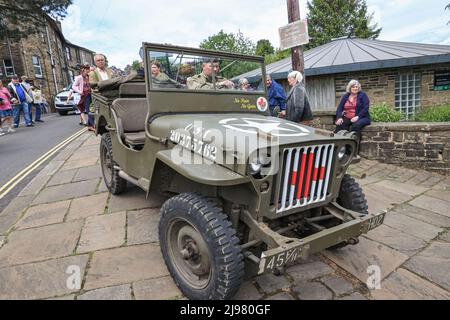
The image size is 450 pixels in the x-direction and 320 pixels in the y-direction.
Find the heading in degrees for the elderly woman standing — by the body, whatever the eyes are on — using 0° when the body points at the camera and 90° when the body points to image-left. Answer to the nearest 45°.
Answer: approximately 90°

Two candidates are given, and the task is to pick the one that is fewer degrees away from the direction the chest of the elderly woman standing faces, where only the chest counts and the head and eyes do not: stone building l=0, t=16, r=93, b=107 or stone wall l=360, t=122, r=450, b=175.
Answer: the stone building

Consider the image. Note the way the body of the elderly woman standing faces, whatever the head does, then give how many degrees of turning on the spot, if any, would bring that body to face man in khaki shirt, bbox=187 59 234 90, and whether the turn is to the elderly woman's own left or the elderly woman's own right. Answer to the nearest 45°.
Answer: approximately 45° to the elderly woman's own left

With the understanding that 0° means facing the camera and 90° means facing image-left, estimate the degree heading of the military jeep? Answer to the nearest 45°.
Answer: approximately 315°

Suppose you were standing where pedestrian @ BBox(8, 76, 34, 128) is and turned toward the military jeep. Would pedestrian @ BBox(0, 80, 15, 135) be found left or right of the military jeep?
right

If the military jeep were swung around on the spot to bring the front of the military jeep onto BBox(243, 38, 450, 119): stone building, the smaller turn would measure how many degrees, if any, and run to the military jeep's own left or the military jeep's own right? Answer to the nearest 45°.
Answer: approximately 90° to the military jeep's own left

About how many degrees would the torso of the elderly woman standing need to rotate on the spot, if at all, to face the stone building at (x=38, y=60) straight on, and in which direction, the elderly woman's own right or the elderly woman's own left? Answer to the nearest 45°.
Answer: approximately 45° to the elderly woman's own right

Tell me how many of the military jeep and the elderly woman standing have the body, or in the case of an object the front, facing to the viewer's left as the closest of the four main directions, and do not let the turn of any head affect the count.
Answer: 1

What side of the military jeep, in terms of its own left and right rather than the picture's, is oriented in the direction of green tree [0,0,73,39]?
back

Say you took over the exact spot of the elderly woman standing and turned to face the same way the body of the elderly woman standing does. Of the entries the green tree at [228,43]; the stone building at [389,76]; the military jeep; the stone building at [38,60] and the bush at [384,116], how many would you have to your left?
1

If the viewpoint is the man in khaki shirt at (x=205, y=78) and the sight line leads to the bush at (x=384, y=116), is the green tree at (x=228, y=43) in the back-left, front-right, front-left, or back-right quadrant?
front-left

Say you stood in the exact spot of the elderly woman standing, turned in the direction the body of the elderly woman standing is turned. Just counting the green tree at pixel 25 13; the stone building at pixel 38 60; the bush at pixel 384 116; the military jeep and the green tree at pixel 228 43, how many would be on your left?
1

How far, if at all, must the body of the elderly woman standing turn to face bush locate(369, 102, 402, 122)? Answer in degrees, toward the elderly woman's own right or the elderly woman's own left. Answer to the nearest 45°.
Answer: approximately 135° to the elderly woman's own right

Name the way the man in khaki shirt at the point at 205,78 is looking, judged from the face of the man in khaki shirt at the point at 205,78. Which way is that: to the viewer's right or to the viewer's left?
to the viewer's right

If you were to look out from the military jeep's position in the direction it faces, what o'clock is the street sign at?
The street sign is roughly at 8 o'clock from the military jeep.

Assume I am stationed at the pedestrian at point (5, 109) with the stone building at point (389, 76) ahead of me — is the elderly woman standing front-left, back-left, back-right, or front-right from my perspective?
front-right

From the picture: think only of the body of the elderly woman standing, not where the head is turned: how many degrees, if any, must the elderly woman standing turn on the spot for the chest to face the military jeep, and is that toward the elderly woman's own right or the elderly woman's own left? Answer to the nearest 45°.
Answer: approximately 90° to the elderly woman's own left
